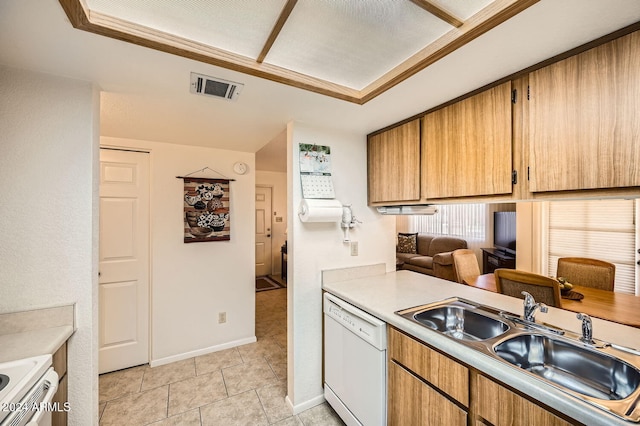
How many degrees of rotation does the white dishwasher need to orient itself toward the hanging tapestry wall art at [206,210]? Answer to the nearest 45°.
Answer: approximately 90° to its right

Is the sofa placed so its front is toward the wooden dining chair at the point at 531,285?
no

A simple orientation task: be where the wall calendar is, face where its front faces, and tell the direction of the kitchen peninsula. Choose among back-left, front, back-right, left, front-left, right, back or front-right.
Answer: front

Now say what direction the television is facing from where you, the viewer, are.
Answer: facing the viewer and to the left of the viewer

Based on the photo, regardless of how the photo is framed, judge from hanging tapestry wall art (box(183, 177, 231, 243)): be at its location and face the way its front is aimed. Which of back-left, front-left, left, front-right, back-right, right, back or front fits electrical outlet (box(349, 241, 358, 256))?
front-left

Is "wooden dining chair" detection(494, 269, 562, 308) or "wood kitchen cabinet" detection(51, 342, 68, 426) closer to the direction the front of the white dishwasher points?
the wood kitchen cabinet

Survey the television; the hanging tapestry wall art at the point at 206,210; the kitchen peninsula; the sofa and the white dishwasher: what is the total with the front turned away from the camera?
0

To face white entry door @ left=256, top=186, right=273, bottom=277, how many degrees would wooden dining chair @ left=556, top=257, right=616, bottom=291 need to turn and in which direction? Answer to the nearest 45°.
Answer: approximately 45° to its right

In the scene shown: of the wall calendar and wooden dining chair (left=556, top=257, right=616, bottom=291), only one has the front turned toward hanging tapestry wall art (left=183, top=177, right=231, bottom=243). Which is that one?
the wooden dining chair

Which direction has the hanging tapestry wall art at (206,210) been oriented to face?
toward the camera

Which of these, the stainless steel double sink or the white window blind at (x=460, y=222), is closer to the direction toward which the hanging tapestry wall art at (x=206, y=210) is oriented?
the stainless steel double sink

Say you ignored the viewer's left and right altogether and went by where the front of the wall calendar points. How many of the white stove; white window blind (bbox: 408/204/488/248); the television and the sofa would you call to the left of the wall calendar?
3

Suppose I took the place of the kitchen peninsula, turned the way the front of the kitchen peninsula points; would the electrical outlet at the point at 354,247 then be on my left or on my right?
on my right

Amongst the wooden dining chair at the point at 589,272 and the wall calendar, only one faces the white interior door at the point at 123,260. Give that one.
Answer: the wooden dining chair

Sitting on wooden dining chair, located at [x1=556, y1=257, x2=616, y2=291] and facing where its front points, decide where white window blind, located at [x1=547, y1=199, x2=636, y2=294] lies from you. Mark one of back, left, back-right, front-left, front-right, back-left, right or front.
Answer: back-right
